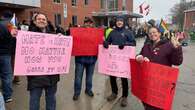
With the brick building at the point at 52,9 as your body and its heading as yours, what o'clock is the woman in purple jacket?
The woman in purple jacket is roughly at 12 o'clock from the brick building.

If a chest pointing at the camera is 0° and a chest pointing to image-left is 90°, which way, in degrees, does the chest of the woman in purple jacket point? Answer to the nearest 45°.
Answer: approximately 45°

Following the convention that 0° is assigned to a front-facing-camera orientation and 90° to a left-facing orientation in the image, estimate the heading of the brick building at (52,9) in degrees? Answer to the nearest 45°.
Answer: approximately 0°

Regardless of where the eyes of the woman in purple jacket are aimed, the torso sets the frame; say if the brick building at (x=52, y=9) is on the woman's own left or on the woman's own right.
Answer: on the woman's own right

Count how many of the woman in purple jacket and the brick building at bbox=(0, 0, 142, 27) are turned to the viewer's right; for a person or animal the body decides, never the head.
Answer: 0
